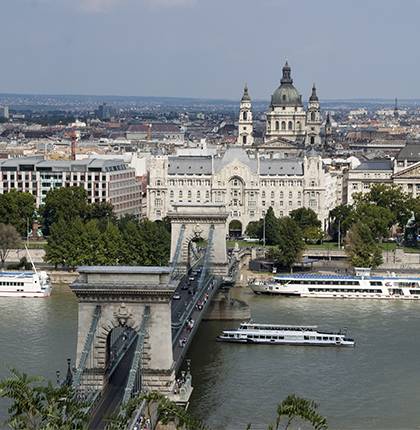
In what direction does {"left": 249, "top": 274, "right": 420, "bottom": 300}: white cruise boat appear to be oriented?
to the viewer's left

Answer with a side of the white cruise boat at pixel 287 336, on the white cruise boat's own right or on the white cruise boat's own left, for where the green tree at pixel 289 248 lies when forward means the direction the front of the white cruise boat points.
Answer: on the white cruise boat's own right

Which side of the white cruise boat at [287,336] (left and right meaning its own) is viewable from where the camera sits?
left

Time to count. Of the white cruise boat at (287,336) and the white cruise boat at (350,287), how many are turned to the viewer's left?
2
